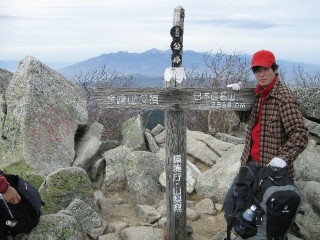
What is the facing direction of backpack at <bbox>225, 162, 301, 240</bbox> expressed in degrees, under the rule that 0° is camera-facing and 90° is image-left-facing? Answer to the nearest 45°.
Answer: approximately 315°

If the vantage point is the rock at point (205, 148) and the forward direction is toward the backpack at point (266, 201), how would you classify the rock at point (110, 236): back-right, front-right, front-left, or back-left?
front-right

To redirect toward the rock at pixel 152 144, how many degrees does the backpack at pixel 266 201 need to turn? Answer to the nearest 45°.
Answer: approximately 180°

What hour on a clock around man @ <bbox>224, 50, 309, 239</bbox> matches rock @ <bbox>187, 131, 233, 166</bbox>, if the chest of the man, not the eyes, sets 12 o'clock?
The rock is roughly at 4 o'clock from the man.

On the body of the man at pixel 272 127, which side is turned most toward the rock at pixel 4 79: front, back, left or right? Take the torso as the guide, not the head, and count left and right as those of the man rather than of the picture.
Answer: right

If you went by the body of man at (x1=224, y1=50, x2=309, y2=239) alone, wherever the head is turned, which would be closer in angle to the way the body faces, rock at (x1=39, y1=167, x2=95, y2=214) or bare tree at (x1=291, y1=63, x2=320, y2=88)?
the rock

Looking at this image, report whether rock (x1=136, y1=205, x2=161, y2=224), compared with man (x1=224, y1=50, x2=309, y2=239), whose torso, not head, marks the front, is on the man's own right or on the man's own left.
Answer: on the man's own right

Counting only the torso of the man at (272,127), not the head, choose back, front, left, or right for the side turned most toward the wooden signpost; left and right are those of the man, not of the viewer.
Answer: right

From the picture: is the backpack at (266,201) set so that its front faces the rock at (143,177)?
no

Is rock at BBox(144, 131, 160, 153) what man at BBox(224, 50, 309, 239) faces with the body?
no

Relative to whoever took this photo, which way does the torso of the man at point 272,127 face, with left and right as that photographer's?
facing the viewer and to the left of the viewer

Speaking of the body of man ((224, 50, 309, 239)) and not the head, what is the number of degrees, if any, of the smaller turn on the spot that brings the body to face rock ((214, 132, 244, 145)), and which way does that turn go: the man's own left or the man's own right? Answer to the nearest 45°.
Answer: approximately 135° to the man's own right

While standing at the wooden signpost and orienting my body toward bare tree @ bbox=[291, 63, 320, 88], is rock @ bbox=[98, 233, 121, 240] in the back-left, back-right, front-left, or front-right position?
back-left

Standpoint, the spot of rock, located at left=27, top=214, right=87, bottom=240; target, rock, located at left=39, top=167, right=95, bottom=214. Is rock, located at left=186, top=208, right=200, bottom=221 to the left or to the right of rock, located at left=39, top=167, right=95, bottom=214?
right

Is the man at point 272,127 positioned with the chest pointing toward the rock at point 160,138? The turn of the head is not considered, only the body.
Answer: no

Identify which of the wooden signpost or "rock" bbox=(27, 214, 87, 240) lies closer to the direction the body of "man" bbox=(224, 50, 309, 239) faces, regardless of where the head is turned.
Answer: the rock
